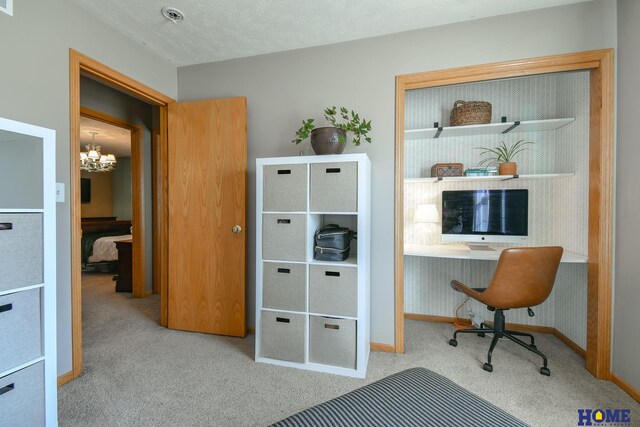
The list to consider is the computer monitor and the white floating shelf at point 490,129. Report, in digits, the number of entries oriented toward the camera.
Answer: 2

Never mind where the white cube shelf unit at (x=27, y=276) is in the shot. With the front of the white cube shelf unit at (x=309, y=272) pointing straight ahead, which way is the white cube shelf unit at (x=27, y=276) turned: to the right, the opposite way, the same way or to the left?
to the left

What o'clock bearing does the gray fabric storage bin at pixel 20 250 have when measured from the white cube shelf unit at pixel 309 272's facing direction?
The gray fabric storage bin is roughly at 2 o'clock from the white cube shelf unit.
